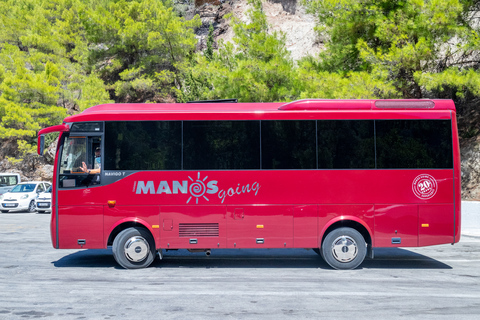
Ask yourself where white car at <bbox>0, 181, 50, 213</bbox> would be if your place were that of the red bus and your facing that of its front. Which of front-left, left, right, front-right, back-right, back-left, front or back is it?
front-right

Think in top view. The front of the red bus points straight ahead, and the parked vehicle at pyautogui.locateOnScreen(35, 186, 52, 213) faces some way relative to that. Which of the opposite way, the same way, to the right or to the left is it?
to the left

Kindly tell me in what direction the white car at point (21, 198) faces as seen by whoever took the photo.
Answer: facing the viewer and to the left of the viewer

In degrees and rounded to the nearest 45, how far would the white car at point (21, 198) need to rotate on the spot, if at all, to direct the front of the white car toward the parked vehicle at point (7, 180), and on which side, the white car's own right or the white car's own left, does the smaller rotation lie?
approximately 135° to the white car's own right

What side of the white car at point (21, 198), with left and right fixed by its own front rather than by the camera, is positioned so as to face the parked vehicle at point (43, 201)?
left

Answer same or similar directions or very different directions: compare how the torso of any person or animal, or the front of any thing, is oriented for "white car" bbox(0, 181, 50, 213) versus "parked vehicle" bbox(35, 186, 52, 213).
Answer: same or similar directions

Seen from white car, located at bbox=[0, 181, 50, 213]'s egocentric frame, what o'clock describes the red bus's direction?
The red bus is roughly at 10 o'clock from the white car.

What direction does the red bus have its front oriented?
to the viewer's left

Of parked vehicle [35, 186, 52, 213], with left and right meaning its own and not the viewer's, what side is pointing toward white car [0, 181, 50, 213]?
right
